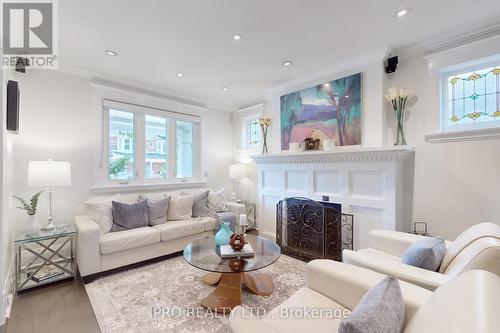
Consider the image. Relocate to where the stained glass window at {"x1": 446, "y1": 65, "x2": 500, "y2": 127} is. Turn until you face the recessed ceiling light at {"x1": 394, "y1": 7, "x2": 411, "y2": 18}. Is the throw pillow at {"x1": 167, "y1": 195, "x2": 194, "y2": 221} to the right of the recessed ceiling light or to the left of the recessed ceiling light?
right

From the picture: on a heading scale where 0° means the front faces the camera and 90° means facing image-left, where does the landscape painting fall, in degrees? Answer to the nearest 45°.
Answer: approximately 45°

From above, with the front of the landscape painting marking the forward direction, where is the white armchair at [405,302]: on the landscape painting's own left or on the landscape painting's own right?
on the landscape painting's own left

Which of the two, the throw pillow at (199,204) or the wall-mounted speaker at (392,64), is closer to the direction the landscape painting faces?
the throw pillow

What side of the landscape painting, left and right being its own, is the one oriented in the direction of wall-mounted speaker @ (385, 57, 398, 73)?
left

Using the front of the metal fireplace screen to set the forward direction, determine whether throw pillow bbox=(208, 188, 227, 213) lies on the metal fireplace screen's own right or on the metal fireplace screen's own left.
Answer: on the metal fireplace screen's own right

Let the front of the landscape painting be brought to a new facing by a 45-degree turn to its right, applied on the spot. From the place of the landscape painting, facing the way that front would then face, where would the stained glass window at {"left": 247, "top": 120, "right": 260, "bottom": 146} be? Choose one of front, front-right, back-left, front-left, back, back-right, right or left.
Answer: front-right

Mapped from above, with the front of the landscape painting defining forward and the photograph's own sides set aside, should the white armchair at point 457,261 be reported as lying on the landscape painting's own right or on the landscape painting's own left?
on the landscape painting's own left

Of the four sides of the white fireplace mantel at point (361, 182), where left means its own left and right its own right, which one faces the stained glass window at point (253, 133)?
right
